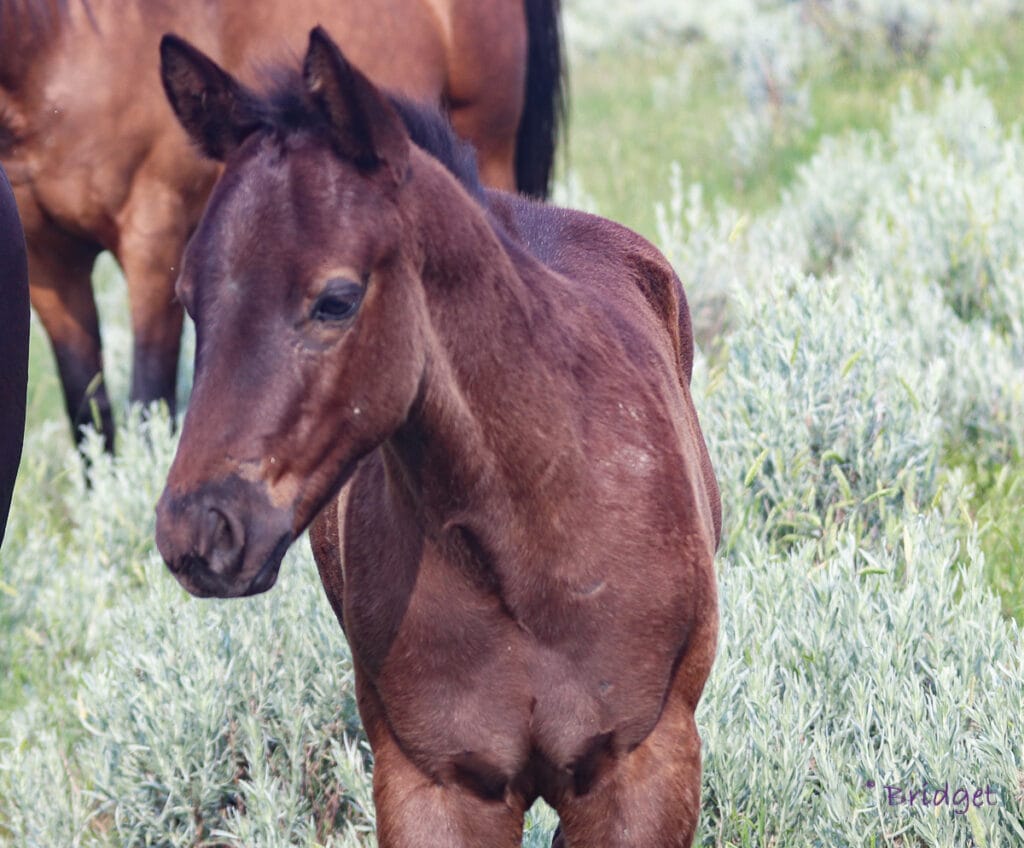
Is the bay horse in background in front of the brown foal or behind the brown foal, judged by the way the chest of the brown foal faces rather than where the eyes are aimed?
behind

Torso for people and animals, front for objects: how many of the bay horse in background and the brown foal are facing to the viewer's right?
0

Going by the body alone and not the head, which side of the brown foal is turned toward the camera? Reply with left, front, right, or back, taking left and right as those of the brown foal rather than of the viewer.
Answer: front

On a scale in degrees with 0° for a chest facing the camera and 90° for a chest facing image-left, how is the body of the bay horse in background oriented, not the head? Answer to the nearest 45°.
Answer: approximately 45°
